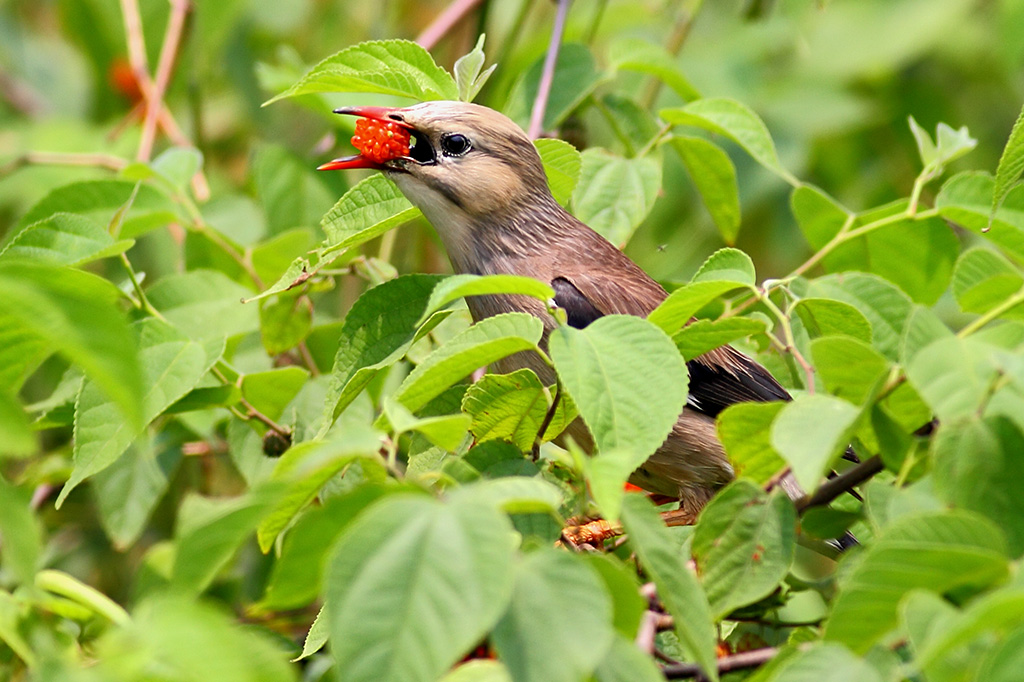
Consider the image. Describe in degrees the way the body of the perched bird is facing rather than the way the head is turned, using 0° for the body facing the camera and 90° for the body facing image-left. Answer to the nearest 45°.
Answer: approximately 90°

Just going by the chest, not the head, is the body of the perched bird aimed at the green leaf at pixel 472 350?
no

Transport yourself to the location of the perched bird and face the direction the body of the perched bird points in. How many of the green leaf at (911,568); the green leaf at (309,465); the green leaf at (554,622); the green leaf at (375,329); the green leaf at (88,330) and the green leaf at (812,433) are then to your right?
0

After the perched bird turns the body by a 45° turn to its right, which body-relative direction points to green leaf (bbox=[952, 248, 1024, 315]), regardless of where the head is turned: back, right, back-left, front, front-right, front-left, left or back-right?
back

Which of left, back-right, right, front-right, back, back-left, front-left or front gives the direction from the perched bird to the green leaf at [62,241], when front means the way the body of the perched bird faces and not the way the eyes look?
front-left

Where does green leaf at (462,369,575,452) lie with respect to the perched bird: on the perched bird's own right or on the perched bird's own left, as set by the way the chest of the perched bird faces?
on the perched bird's own left

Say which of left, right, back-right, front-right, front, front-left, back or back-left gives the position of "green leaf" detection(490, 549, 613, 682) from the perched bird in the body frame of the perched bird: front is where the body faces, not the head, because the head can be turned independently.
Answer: left

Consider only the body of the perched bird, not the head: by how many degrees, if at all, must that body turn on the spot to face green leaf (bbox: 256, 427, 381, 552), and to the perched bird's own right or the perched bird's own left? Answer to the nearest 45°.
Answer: approximately 90° to the perched bird's own left

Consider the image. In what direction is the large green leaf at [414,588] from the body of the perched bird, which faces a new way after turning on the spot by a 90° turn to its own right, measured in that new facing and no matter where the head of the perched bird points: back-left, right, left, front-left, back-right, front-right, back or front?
back

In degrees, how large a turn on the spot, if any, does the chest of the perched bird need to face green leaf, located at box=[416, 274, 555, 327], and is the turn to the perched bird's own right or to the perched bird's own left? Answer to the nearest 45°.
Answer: approximately 90° to the perched bird's own left

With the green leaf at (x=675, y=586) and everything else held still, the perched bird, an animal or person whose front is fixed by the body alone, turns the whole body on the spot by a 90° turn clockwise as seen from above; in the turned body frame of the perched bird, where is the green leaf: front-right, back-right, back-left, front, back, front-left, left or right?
back
